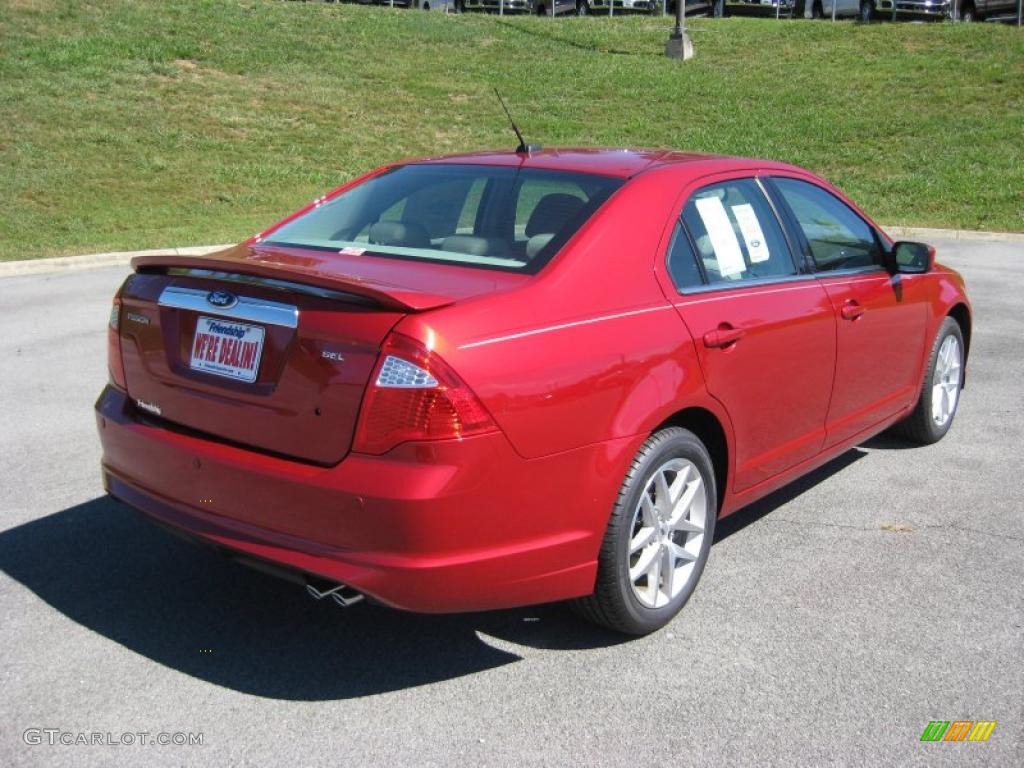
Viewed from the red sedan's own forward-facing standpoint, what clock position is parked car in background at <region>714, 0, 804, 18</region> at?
The parked car in background is roughly at 11 o'clock from the red sedan.

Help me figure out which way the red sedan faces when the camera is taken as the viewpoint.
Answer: facing away from the viewer and to the right of the viewer

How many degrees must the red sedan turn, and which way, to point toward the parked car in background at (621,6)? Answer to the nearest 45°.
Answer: approximately 45° to its left

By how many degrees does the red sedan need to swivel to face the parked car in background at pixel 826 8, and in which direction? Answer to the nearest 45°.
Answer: approximately 45° to its left

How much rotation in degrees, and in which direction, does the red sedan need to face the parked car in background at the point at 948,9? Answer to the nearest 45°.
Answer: approximately 45° to its left
